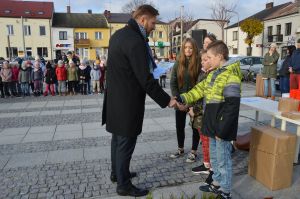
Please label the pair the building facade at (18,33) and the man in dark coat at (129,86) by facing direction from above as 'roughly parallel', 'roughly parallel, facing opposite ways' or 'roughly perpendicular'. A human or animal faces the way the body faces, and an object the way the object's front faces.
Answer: roughly perpendicular

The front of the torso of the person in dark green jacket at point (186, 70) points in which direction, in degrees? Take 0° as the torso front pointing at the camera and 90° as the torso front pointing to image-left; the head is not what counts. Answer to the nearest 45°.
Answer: approximately 45°

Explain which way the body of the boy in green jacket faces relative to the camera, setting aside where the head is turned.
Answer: to the viewer's left

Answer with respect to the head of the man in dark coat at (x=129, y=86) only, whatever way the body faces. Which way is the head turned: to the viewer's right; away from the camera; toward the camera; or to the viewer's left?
to the viewer's right

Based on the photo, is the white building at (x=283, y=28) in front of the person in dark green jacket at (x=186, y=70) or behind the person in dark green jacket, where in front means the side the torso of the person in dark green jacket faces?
behind

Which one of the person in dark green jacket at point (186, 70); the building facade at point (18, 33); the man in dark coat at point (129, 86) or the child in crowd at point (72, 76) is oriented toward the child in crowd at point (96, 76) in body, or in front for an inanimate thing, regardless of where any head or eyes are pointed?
the building facade

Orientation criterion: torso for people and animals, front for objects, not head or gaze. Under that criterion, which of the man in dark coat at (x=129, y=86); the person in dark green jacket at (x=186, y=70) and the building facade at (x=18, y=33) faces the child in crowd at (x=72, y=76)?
the building facade
